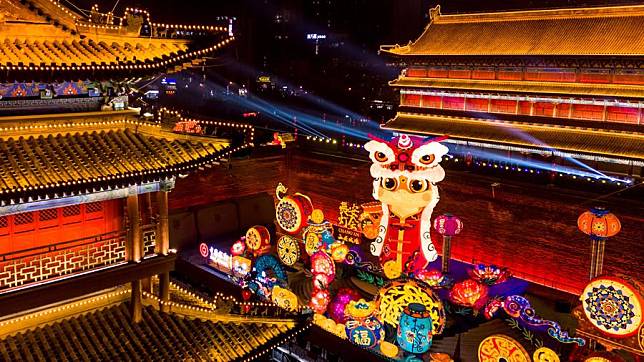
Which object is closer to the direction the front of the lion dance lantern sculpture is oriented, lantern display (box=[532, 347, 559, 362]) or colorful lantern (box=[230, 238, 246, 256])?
the lantern display

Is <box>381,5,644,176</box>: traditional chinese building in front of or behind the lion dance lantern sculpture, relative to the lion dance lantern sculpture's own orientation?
behind

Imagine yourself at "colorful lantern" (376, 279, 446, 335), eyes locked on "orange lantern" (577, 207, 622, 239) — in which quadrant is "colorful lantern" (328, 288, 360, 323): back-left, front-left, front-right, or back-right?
back-left

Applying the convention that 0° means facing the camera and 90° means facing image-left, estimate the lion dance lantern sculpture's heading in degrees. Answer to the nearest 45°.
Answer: approximately 0°

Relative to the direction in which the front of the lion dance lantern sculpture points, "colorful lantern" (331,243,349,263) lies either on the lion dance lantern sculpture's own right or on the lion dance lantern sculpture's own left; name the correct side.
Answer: on the lion dance lantern sculpture's own right

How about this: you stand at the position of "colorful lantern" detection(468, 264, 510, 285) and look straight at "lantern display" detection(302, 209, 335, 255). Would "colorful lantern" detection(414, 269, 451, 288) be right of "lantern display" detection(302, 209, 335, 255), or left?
left

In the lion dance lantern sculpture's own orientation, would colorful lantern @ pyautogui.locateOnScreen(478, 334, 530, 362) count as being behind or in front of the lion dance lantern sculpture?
in front

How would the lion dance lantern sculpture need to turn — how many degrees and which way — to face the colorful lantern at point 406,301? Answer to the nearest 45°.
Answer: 0° — it already faces it

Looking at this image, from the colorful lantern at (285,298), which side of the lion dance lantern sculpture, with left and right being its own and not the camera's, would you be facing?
right

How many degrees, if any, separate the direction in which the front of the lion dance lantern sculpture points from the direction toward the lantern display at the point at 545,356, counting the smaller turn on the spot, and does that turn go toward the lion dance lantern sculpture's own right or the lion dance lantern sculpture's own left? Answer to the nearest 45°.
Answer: approximately 45° to the lion dance lantern sculpture's own left

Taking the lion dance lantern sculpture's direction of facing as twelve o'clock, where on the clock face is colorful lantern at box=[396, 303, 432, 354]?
The colorful lantern is roughly at 12 o'clock from the lion dance lantern sculpture.

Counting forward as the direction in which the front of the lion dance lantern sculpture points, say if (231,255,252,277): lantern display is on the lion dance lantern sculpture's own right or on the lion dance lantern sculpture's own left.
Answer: on the lion dance lantern sculpture's own right

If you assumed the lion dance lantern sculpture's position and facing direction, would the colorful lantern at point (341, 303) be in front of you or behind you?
in front

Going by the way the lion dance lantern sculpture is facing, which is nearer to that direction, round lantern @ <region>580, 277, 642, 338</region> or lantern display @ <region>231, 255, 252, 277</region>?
the round lantern

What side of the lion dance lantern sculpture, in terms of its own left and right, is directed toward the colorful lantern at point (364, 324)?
front

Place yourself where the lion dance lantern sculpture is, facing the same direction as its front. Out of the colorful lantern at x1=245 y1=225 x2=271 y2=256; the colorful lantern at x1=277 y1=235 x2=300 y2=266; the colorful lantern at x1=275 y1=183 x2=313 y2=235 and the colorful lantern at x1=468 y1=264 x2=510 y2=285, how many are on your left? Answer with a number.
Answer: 1
